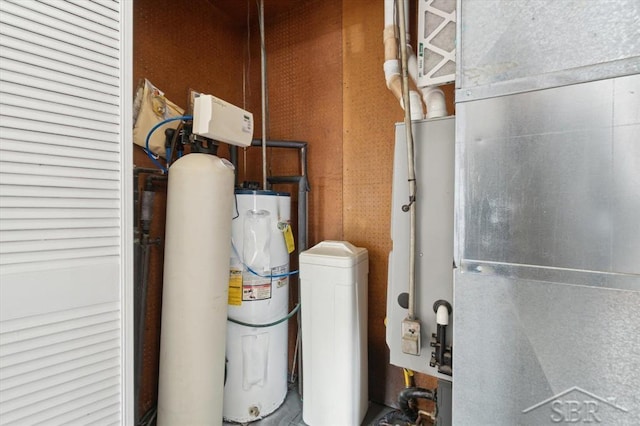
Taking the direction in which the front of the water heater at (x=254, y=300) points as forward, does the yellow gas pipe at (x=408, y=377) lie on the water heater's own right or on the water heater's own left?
on the water heater's own left

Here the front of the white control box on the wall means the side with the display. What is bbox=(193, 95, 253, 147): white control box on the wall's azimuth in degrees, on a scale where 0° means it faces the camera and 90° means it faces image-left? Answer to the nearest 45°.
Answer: approximately 315°

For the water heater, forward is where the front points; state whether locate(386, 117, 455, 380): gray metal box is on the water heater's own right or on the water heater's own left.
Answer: on the water heater's own left

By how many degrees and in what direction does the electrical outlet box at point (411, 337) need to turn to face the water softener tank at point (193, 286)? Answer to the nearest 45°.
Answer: approximately 45° to its right

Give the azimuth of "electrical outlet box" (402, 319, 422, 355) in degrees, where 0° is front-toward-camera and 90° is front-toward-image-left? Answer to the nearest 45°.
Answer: approximately 45°

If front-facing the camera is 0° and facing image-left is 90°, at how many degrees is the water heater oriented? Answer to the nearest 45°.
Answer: approximately 0°
